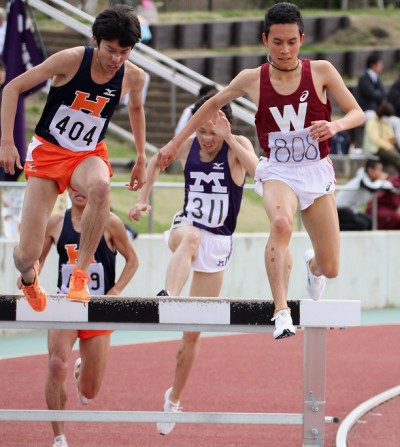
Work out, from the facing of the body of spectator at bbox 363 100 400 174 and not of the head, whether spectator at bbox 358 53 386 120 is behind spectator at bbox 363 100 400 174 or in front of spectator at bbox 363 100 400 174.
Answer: behind

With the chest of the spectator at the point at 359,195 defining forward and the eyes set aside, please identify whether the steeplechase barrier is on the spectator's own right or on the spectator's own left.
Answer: on the spectator's own right

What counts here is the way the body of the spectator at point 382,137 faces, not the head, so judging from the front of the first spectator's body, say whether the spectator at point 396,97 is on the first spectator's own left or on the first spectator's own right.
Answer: on the first spectator's own left

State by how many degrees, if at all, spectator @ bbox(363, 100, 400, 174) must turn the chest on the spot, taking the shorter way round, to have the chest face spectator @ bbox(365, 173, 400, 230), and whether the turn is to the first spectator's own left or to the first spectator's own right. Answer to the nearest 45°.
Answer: approximately 45° to the first spectator's own right

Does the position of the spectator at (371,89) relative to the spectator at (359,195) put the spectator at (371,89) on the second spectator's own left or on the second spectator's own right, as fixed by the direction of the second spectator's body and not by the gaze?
on the second spectator's own left
